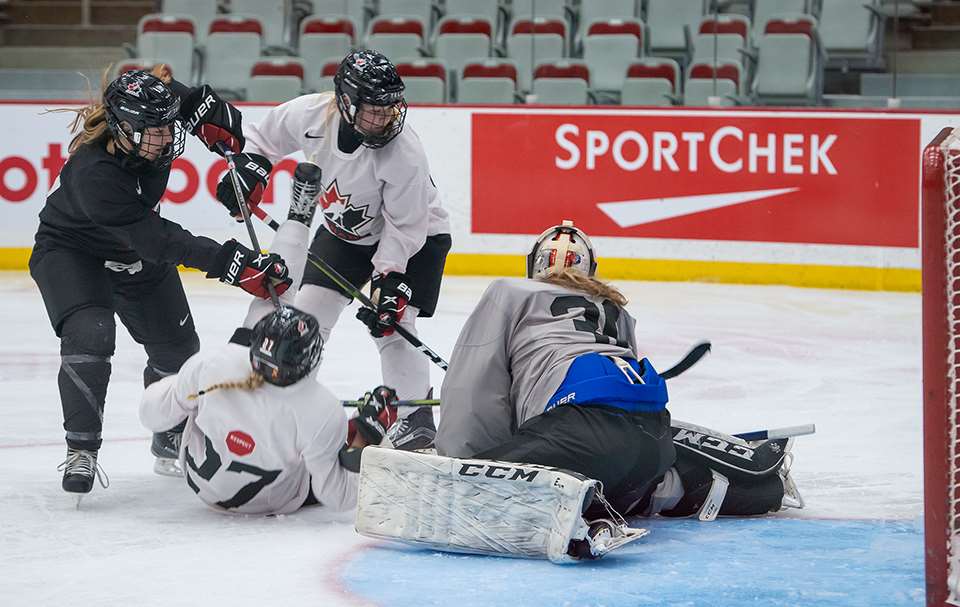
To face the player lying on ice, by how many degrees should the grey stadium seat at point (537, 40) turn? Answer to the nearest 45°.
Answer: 0° — it already faces them

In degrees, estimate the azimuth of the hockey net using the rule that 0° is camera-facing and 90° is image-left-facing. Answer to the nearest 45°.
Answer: approximately 90°

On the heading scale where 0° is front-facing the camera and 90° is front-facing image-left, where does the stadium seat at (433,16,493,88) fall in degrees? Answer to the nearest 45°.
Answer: approximately 0°

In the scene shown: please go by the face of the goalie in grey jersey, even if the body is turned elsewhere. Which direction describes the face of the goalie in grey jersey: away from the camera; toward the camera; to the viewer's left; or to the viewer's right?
away from the camera

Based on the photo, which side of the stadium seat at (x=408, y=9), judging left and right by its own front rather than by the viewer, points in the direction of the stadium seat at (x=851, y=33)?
left

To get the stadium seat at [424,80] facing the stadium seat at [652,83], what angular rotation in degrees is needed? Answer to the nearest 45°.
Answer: approximately 90° to its left

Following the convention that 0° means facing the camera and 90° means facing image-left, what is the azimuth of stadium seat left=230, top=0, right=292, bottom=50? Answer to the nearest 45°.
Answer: approximately 0°

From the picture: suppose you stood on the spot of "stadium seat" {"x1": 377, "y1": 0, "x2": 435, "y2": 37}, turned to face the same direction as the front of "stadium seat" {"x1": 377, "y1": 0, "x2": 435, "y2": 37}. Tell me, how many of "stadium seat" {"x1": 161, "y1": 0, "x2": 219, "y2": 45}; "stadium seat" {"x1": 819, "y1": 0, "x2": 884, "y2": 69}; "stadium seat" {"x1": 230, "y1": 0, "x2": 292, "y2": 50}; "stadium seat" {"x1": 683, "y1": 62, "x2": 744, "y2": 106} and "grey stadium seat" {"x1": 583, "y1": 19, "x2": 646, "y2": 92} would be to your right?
2

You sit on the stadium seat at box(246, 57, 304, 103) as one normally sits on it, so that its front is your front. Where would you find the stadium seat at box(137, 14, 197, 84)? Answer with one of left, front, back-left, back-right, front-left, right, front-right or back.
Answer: back-right
